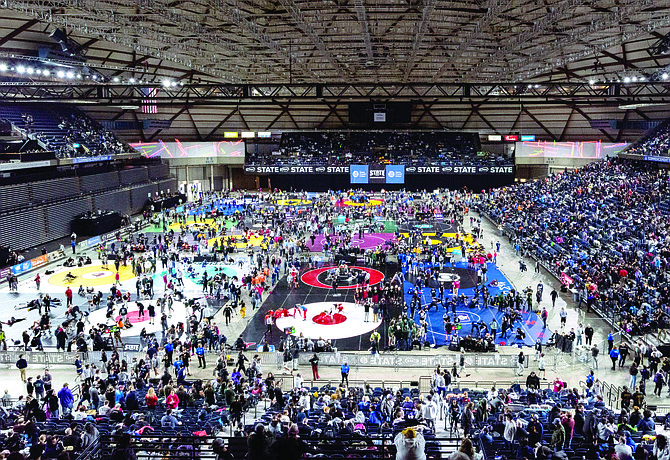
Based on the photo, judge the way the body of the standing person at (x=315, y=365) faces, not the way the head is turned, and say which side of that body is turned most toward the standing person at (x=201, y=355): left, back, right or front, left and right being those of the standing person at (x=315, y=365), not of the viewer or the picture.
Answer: left

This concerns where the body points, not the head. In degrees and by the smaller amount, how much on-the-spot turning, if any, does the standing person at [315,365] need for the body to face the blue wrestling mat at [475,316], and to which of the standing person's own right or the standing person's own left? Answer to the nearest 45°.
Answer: approximately 45° to the standing person's own right

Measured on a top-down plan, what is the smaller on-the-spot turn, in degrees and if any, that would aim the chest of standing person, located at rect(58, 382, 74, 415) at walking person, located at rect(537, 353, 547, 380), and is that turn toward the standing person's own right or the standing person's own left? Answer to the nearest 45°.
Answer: approximately 90° to the standing person's own right

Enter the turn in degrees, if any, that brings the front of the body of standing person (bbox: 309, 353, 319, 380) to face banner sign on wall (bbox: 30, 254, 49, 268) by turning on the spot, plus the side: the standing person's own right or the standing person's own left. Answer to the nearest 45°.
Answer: approximately 45° to the standing person's own left

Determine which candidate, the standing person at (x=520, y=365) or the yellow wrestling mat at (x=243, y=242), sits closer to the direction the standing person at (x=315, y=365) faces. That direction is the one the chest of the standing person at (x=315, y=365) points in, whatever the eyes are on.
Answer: the yellow wrestling mat

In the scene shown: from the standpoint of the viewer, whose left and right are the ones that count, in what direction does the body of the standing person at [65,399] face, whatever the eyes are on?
facing away from the viewer

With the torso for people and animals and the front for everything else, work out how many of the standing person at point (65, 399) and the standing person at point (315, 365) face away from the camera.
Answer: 2

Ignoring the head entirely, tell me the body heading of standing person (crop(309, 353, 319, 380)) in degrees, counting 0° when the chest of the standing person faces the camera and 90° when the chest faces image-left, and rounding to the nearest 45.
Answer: approximately 180°

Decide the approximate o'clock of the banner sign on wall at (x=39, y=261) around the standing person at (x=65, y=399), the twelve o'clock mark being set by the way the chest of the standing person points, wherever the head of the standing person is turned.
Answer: The banner sign on wall is roughly at 12 o'clock from the standing person.

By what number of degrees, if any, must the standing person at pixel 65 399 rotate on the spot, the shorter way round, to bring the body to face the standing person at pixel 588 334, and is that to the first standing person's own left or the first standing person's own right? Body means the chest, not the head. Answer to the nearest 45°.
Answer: approximately 90° to the first standing person's own right

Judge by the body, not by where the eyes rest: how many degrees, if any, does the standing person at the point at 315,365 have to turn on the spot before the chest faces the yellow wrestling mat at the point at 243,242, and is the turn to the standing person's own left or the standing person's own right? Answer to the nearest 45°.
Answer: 0° — they already face it

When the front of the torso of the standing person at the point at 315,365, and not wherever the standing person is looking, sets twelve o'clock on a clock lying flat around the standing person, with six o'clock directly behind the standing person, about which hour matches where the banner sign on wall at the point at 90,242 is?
The banner sign on wall is roughly at 11 o'clock from the standing person.

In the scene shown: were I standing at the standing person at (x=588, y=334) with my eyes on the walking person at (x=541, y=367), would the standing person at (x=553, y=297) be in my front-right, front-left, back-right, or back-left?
back-right
